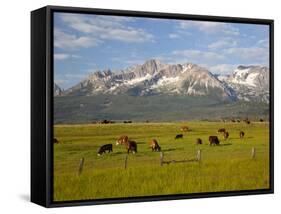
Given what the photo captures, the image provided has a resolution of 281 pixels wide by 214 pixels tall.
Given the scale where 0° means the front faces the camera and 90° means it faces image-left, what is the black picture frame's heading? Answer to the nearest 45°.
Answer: approximately 315°
